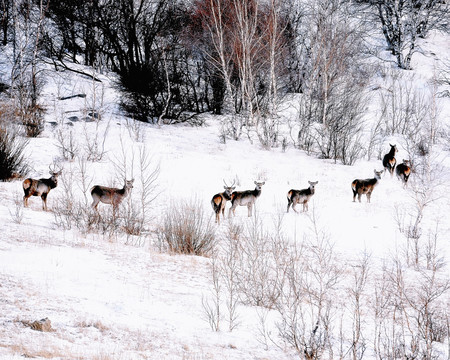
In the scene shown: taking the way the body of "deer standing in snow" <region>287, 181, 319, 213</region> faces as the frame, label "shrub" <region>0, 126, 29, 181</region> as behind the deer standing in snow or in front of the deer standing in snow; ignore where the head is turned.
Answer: behind

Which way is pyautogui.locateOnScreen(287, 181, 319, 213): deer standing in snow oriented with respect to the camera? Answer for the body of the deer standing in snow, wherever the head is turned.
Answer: to the viewer's right

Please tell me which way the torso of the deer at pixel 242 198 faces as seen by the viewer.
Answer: to the viewer's right

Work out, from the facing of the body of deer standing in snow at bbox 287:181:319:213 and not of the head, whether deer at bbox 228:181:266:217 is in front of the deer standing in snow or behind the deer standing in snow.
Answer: behind

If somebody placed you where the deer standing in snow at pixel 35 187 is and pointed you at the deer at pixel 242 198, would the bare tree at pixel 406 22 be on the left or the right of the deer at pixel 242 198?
left

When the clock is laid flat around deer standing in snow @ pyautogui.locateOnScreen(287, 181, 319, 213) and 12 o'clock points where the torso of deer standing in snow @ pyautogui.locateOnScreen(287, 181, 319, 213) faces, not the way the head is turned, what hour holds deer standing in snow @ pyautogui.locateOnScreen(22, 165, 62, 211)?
deer standing in snow @ pyautogui.locateOnScreen(22, 165, 62, 211) is roughly at 5 o'clock from deer standing in snow @ pyautogui.locateOnScreen(287, 181, 319, 213).

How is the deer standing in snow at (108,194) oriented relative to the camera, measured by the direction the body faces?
to the viewer's right

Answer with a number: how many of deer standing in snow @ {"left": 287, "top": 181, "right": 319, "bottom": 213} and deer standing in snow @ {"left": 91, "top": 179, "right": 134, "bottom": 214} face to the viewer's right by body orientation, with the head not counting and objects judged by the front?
2

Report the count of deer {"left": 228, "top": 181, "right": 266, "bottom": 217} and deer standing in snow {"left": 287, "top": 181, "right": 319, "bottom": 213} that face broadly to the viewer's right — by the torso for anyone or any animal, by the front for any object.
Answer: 2

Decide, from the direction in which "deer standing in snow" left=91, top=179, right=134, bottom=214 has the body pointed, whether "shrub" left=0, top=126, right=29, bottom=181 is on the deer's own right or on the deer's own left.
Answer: on the deer's own left

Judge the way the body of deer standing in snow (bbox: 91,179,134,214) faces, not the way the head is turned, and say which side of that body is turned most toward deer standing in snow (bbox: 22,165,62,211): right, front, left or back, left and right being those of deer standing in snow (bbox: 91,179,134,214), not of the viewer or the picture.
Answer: back
